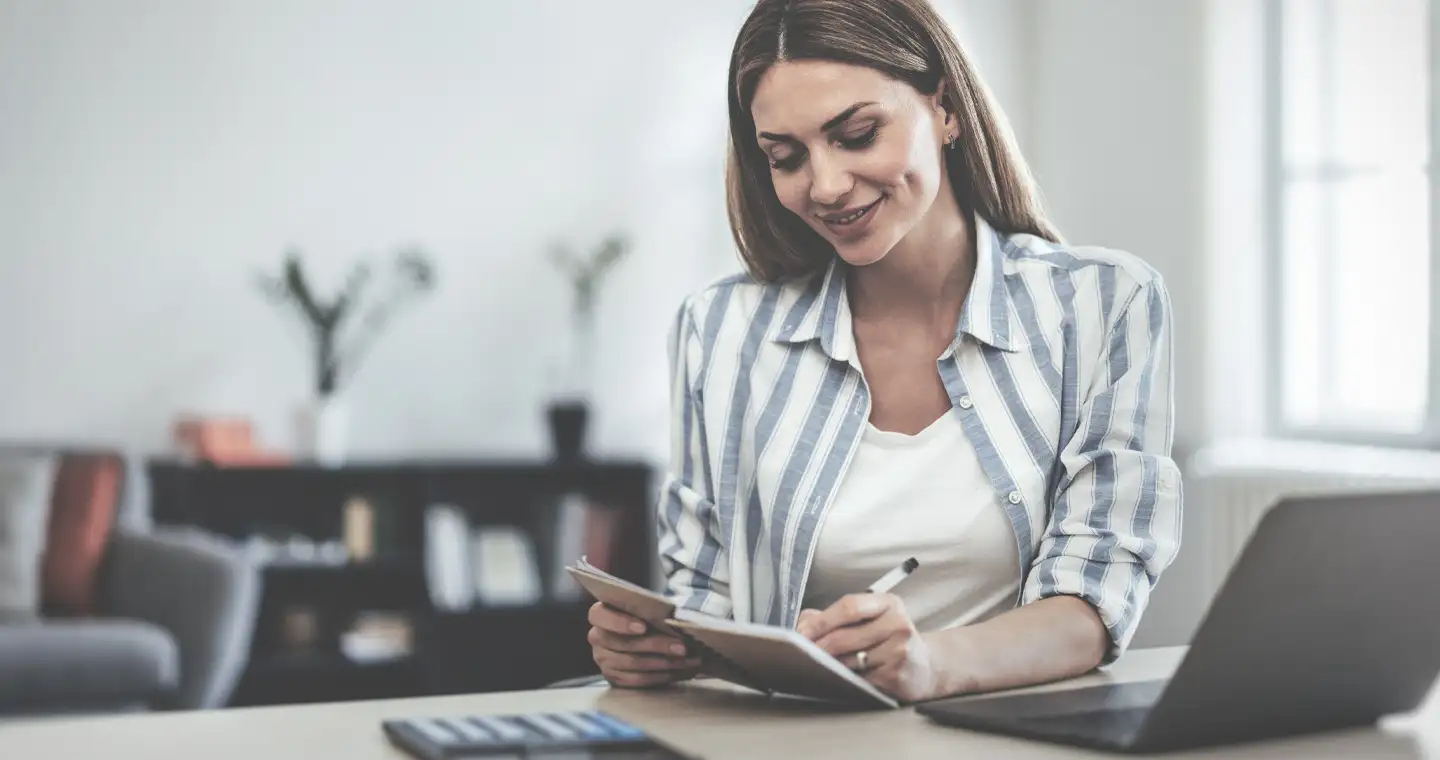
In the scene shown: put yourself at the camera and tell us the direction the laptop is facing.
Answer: facing away from the viewer and to the left of the viewer

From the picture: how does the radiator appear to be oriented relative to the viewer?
toward the camera

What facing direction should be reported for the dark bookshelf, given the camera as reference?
facing the viewer

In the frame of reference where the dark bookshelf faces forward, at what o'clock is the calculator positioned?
The calculator is roughly at 12 o'clock from the dark bookshelf.

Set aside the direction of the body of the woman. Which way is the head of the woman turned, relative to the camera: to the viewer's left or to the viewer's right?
to the viewer's left

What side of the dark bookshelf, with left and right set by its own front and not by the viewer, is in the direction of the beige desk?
front

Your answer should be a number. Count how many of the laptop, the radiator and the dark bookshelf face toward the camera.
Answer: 2

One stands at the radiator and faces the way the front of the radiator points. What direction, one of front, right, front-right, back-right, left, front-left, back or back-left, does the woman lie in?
front

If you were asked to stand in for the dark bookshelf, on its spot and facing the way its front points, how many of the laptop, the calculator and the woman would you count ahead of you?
3

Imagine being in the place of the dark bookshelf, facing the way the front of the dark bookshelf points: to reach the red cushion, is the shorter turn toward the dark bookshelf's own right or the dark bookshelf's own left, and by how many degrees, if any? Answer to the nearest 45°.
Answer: approximately 90° to the dark bookshelf's own right

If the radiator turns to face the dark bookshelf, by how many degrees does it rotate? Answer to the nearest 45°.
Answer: approximately 90° to its right
